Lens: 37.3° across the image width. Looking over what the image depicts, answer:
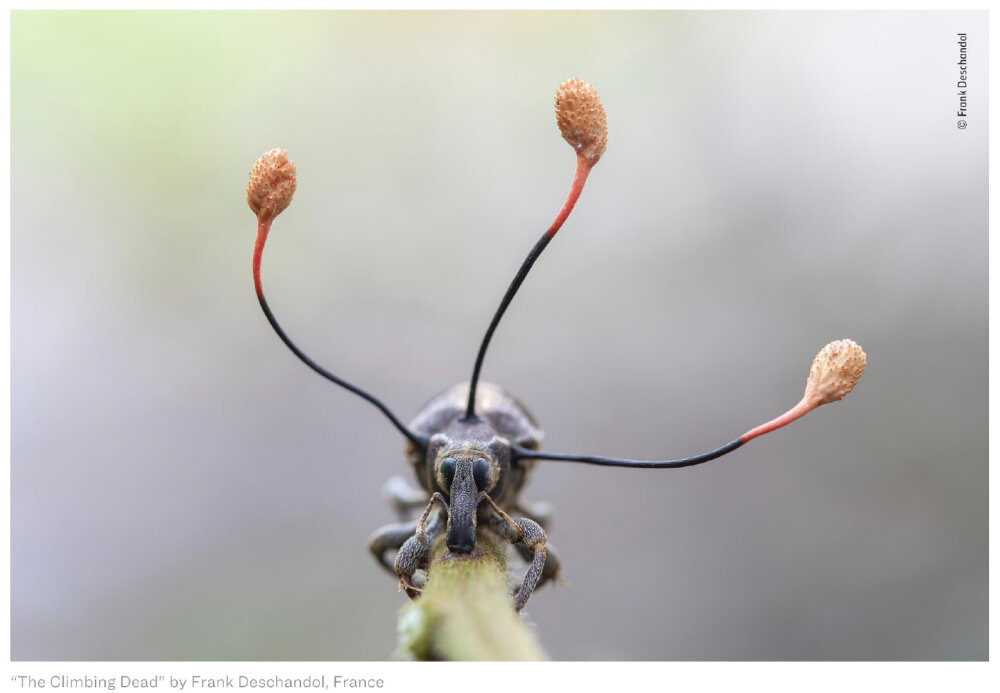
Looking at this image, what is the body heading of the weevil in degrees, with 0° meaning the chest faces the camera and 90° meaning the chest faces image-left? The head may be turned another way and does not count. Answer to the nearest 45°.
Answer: approximately 0°
